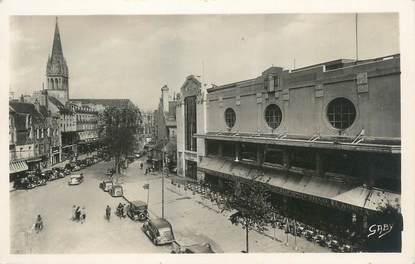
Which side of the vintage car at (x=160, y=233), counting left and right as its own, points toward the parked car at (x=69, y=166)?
front

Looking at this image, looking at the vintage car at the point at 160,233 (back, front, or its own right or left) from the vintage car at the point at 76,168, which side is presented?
front

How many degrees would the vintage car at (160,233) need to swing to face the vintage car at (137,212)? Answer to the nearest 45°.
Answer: approximately 45° to its right

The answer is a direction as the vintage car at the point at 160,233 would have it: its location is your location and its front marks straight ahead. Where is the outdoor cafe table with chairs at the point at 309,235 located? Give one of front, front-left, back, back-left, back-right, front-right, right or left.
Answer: back-right

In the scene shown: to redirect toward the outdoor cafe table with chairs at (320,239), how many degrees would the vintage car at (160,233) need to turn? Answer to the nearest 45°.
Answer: approximately 135° to its right

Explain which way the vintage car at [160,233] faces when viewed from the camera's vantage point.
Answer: facing away from the viewer and to the left of the viewer
